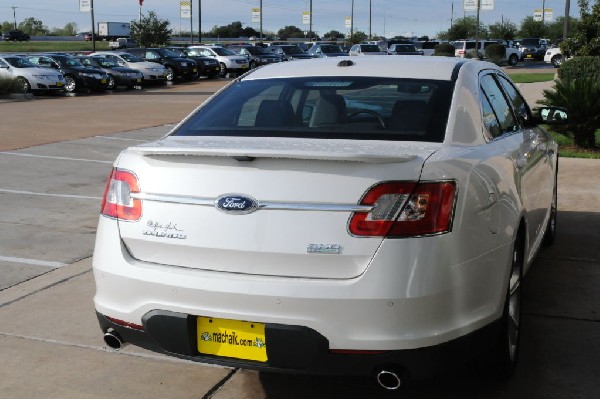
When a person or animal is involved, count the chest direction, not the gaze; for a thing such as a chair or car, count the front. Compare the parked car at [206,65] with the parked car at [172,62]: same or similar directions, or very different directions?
same or similar directions

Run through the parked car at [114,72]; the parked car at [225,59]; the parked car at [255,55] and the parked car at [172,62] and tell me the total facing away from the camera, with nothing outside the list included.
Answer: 0

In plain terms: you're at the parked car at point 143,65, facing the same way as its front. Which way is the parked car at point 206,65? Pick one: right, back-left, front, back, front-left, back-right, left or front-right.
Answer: left

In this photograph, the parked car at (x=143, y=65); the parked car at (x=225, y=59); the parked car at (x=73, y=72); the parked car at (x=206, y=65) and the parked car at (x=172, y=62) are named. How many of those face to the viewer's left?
0

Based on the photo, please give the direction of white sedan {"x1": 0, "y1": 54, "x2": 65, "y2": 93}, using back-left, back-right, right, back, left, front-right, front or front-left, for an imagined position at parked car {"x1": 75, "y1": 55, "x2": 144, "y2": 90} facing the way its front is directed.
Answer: right

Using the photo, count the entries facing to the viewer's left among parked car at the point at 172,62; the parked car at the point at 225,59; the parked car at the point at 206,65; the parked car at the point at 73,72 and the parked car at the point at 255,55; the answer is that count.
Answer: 0

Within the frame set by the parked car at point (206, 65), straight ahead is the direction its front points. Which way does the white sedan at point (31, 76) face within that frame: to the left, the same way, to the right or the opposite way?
the same way

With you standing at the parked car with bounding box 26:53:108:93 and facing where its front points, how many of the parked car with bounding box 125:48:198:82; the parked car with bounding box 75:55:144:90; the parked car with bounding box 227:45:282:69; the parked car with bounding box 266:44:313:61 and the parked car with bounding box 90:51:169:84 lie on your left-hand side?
5

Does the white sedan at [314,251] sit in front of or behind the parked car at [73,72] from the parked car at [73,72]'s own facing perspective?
in front

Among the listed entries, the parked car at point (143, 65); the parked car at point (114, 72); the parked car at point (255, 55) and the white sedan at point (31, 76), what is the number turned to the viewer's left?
0

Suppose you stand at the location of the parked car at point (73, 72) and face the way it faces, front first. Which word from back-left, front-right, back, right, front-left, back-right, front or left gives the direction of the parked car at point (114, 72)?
left
